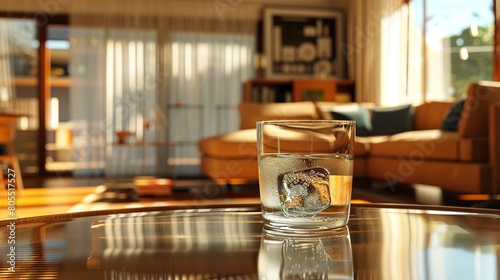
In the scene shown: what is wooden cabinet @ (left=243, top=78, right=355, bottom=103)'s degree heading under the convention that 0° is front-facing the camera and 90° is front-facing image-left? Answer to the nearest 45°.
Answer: approximately 0°

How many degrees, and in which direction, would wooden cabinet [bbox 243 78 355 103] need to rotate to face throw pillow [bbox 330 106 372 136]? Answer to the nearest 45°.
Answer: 0° — it already faces it

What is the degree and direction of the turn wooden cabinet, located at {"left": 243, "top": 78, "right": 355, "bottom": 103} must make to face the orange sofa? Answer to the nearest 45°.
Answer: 0° — it already faces it

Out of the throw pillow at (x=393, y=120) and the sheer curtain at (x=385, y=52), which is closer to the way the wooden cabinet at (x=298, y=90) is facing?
the throw pillow

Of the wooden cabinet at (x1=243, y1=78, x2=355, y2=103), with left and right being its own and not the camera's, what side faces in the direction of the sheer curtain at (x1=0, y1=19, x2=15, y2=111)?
right

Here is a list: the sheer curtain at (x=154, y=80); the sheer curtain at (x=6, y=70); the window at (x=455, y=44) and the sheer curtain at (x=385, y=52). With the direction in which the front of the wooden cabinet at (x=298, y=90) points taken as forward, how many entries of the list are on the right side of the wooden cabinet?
2

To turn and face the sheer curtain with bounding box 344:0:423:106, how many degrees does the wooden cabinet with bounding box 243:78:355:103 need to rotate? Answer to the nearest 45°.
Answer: approximately 45° to its left

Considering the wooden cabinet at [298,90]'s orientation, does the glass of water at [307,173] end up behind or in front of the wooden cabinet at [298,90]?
in front

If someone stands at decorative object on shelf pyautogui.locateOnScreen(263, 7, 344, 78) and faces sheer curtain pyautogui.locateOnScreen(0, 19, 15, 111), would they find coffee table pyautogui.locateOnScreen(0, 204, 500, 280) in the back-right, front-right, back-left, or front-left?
front-left

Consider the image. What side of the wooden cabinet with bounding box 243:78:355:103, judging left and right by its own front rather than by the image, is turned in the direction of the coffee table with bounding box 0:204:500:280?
front

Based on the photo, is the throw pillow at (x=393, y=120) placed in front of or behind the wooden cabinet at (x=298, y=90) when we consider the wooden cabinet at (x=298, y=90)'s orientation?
in front

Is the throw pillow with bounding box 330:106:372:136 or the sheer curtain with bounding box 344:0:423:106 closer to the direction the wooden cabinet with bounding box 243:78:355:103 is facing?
the throw pillow
